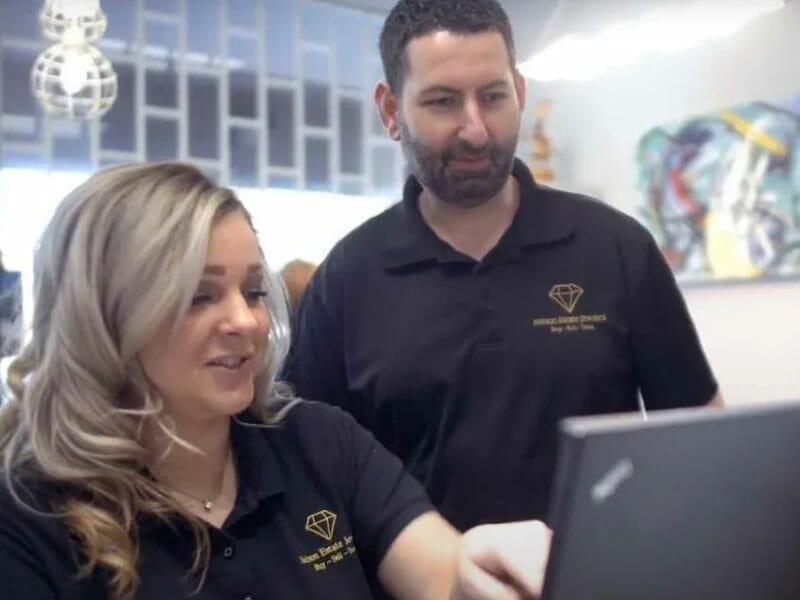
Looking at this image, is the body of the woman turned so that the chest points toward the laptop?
yes

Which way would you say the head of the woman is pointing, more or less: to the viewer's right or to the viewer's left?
to the viewer's right

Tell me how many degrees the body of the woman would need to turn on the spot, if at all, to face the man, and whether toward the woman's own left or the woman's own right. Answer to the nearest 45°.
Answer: approximately 90° to the woman's own left

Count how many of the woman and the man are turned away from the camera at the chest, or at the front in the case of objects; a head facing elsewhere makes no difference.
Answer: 0

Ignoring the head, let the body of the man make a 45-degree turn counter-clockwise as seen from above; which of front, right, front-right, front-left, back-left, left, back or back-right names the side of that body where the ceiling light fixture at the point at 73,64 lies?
back

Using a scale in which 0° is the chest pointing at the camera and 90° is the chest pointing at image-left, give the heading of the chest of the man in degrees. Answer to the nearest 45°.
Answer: approximately 0°

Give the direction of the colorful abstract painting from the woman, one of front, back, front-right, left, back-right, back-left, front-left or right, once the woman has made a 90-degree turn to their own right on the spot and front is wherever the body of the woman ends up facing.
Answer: back

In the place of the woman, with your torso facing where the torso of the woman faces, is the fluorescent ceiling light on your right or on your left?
on your left

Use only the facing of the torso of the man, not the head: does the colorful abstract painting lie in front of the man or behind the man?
behind

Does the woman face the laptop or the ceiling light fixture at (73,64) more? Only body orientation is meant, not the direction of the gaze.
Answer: the laptop

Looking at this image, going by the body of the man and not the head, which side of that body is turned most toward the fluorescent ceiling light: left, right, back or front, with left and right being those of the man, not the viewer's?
back

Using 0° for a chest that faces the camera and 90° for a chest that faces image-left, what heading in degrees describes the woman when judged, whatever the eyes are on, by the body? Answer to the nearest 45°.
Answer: approximately 315°
